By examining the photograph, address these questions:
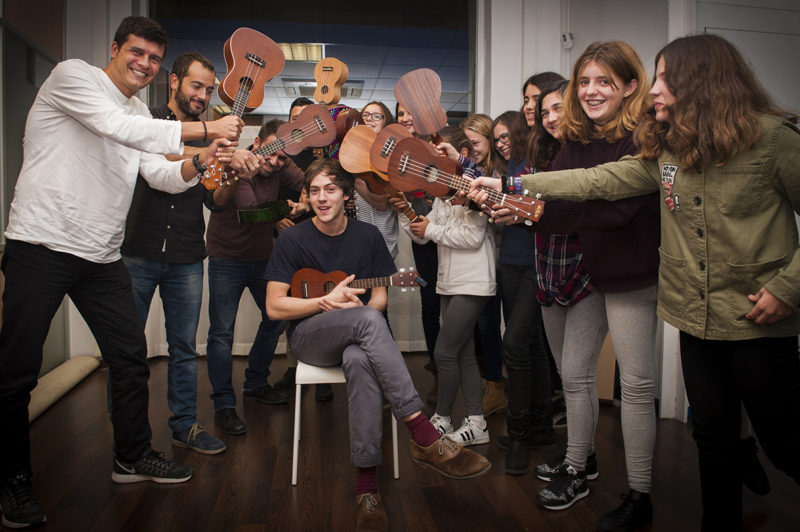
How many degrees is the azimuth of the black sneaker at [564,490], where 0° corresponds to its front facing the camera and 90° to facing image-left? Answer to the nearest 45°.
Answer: approximately 45°

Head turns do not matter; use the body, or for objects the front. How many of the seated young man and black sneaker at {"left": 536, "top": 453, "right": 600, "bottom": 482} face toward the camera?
1

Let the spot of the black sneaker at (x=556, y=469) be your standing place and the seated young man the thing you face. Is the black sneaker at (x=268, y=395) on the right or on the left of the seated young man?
right

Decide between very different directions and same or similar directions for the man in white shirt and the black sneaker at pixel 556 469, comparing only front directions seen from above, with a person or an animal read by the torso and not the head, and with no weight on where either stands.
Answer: very different directions

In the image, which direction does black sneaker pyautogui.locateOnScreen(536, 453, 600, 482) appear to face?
to the viewer's left

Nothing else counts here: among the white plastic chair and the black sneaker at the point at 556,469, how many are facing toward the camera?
1

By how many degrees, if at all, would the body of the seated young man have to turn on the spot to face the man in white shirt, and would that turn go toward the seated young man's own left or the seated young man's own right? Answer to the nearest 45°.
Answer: approximately 90° to the seated young man's own right
